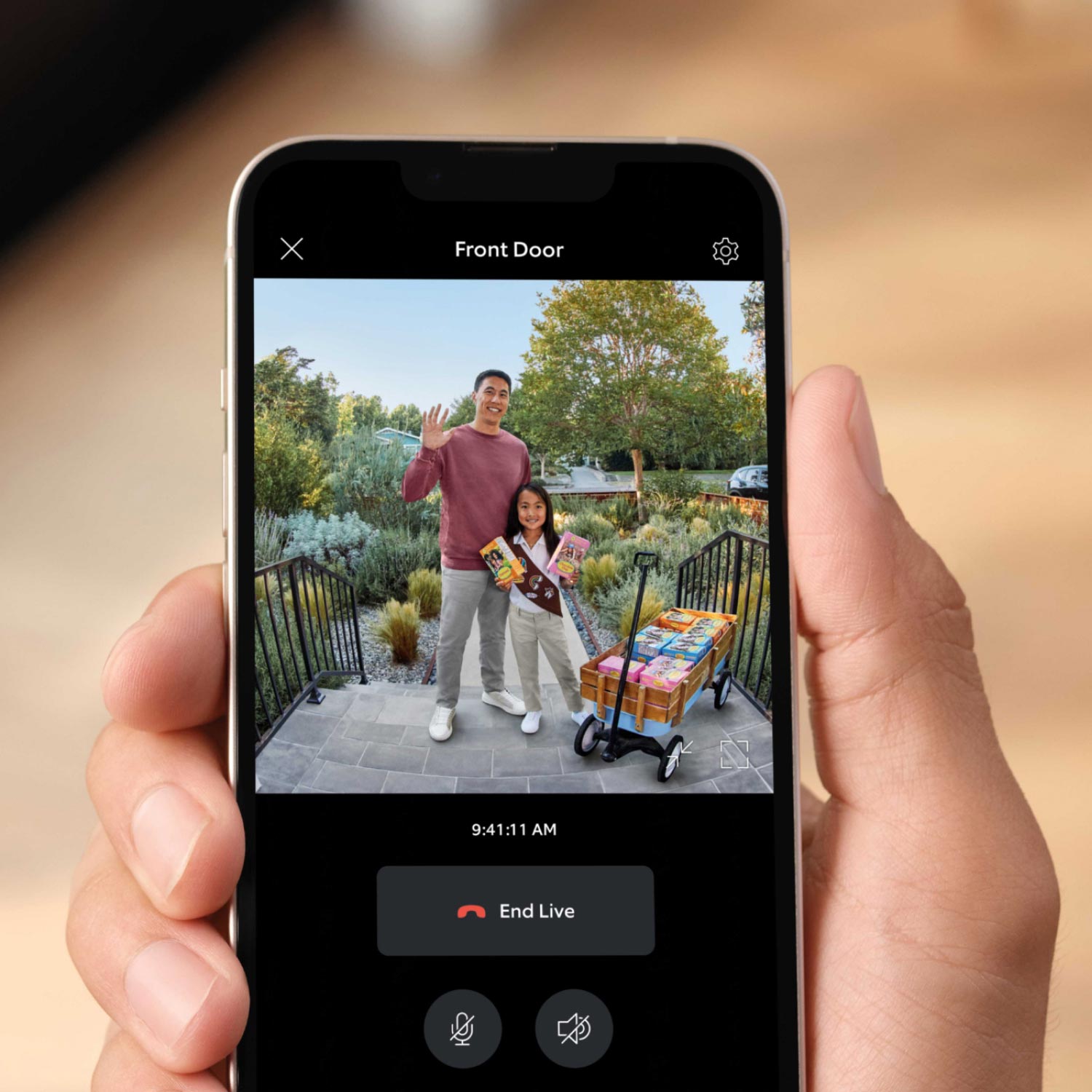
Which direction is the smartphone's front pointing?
toward the camera
